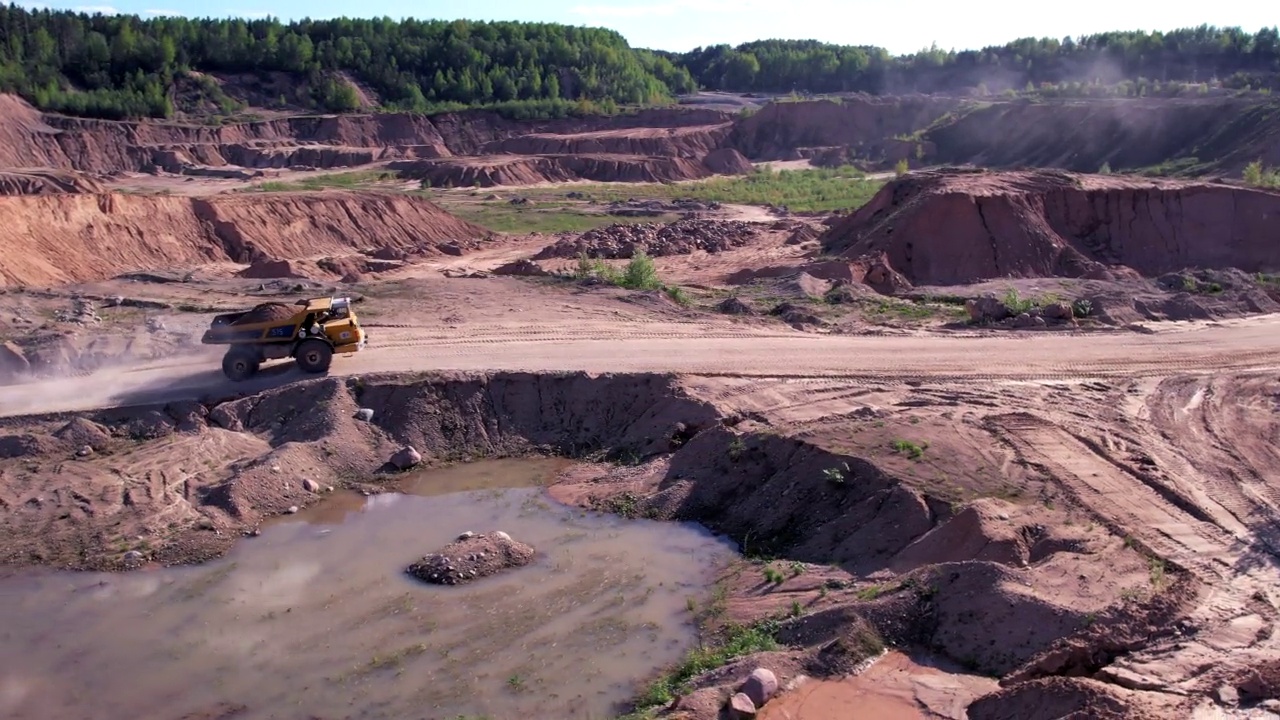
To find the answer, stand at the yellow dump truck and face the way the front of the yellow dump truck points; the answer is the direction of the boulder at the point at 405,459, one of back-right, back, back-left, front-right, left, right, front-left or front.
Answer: front-right

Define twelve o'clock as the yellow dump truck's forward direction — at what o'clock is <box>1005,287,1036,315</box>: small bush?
The small bush is roughly at 12 o'clock from the yellow dump truck.

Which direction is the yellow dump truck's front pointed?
to the viewer's right

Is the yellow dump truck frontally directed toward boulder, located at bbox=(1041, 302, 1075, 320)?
yes

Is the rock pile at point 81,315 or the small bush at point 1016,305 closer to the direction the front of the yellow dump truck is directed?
the small bush

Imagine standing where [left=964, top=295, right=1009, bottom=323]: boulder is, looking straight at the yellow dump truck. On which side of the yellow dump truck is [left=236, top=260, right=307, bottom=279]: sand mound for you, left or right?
right

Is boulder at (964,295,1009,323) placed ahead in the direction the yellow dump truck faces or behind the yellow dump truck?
ahead

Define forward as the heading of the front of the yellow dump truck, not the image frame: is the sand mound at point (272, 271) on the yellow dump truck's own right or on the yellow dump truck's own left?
on the yellow dump truck's own left

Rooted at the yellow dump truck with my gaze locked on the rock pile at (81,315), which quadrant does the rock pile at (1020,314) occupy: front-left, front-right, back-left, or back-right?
back-right

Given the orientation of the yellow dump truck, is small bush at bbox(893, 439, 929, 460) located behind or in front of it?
in front

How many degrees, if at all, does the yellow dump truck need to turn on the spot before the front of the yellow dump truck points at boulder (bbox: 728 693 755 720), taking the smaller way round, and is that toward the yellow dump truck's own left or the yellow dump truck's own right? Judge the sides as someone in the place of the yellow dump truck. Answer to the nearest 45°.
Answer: approximately 90° to the yellow dump truck's own right

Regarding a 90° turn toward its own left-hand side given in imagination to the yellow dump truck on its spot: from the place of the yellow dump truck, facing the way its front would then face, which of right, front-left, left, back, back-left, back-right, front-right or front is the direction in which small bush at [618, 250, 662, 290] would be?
front-right

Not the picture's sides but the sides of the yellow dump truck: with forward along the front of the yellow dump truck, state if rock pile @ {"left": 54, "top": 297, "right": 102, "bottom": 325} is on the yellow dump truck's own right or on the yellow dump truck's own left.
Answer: on the yellow dump truck's own left
